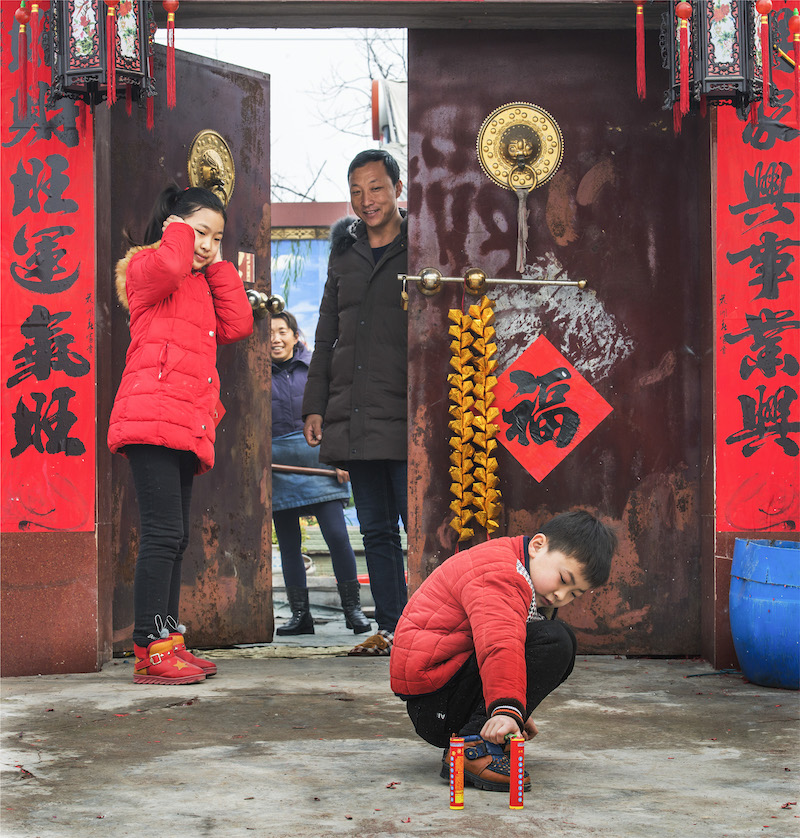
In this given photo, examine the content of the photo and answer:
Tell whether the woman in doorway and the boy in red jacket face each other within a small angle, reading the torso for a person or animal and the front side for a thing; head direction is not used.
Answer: no

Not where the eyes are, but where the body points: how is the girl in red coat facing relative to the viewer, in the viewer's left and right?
facing the viewer and to the right of the viewer

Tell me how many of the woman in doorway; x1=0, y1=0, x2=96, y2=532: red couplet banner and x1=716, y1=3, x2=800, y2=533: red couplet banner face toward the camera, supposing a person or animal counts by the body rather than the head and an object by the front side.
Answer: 3

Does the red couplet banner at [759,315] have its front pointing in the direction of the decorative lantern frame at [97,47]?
no

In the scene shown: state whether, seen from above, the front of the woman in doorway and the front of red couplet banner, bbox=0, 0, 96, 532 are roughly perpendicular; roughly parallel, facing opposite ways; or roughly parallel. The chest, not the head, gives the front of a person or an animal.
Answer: roughly parallel

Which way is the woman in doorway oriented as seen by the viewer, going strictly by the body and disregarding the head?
toward the camera

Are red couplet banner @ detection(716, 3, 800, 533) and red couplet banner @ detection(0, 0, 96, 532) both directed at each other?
no

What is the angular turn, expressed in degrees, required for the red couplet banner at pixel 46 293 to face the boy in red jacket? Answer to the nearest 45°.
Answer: approximately 45° to its left

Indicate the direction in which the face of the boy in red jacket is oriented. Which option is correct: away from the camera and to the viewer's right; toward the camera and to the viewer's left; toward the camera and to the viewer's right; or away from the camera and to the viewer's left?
toward the camera and to the viewer's right

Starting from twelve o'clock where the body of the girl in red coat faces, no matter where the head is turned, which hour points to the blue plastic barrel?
The blue plastic barrel is roughly at 11 o'clock from the girl in red coat.

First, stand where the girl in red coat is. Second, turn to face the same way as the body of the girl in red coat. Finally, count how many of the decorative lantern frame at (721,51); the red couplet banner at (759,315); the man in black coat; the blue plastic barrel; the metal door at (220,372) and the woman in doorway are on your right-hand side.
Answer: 0

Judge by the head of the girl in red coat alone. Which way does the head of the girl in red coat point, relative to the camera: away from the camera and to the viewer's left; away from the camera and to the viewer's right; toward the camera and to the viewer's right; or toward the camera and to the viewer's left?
toward the camera and to the viewer's right

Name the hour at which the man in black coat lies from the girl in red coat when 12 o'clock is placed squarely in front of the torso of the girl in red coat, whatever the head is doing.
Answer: The man in black coat is roughly at 9 o'clock from the girl in red coat.

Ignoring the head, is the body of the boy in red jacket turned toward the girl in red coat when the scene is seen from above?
no

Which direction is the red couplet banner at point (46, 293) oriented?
toward the camera

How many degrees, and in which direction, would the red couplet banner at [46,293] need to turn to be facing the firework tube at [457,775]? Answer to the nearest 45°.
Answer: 0° — it already faces it
